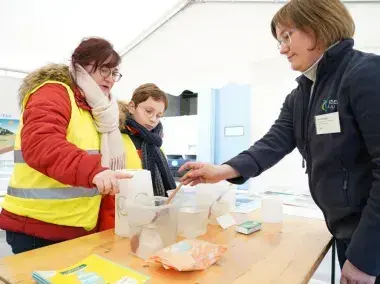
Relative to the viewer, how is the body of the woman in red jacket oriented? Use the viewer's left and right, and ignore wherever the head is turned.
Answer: facing to the right of the viewer
